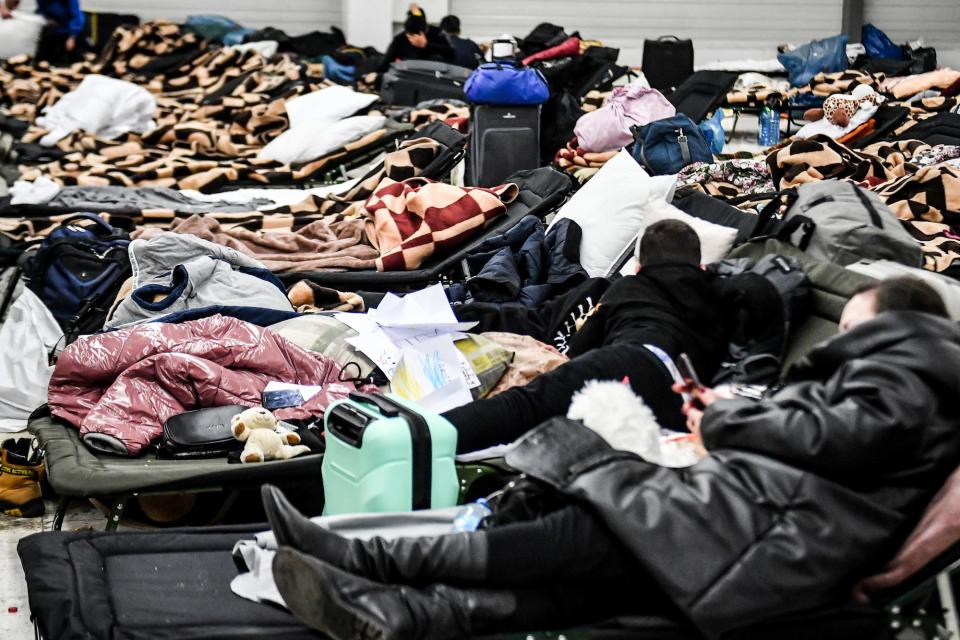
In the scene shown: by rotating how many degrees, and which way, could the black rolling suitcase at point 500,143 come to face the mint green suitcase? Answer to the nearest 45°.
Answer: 0° — it already faces it

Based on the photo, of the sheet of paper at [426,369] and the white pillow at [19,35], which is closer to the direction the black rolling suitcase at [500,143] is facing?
the sheet of paper

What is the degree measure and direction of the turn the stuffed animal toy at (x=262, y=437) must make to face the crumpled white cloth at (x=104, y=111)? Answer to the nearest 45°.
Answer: approximately 180°

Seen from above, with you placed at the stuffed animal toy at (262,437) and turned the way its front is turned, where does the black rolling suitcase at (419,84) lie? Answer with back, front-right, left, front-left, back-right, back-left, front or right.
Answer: back

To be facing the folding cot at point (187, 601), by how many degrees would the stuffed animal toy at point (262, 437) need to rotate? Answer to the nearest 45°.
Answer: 0° — it already faces it

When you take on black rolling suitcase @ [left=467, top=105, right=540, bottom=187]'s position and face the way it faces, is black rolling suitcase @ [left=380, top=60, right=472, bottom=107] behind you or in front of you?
behind

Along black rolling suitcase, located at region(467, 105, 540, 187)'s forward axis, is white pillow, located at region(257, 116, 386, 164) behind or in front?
behind

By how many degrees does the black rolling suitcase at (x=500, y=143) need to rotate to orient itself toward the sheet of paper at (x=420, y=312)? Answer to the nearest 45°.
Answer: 0° — it already faces it

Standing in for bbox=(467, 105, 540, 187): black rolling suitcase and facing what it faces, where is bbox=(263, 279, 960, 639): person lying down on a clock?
The person lying down is roughly at 12 o'clock from the black rolling suitcase.

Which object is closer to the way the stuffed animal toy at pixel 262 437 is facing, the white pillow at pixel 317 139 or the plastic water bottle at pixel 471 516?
the plastic water bottle

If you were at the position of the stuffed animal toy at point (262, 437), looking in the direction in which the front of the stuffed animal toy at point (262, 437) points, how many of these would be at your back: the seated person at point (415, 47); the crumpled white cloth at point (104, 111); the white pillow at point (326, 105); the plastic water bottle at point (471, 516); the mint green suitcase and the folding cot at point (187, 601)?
3

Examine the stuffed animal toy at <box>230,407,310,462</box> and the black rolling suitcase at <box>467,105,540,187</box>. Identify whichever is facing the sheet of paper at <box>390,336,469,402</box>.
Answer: the black rolling suitcase

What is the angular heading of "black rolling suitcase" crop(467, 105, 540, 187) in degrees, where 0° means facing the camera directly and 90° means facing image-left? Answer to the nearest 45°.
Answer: approximately 0°

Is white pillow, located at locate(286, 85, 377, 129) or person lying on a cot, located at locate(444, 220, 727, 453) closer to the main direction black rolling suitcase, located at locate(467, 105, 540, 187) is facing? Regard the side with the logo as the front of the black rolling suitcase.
the person lying on a cot
